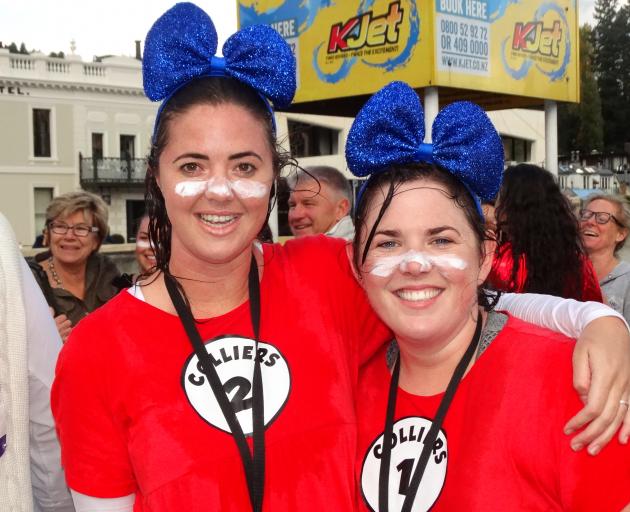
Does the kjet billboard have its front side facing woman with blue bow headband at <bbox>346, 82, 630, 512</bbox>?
yes

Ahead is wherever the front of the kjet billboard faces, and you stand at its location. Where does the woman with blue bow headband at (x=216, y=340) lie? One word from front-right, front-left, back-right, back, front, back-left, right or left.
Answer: front

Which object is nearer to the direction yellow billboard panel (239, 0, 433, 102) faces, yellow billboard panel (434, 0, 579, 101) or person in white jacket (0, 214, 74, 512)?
the person in white jacket

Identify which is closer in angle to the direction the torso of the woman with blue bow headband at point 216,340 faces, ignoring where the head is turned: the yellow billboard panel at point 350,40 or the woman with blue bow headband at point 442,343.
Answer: the woman with blue bow headband

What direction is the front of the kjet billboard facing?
toward the camera

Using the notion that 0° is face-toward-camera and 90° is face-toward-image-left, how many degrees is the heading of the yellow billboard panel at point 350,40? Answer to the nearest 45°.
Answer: approximately 45°
